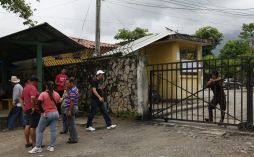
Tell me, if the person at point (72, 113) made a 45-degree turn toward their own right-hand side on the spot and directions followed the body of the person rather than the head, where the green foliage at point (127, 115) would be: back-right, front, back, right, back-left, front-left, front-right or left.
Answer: right

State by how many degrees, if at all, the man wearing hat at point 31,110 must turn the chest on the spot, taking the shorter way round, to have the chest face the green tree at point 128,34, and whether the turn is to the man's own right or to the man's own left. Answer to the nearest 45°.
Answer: approximately 45° to the man's own left

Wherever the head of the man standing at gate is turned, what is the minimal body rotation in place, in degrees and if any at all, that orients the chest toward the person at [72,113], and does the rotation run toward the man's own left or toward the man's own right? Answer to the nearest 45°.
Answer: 0° — they already face them

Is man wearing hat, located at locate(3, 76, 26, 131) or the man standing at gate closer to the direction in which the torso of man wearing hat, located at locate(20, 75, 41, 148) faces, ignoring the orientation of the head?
the man standing at gate

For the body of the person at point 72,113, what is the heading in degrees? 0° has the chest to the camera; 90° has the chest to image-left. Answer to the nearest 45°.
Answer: approximately 90°

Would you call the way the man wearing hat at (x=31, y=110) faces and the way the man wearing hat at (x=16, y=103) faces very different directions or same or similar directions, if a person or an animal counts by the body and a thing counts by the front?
very different directions
